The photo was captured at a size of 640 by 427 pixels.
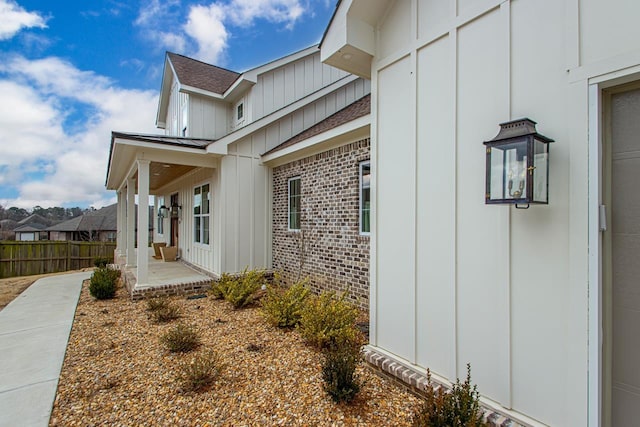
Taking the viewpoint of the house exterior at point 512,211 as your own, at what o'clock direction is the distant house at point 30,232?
The distant house is roughly at 2 o'clock from the house exterior.

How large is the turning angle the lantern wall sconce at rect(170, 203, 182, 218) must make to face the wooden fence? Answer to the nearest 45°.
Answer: approximately 45° to its right

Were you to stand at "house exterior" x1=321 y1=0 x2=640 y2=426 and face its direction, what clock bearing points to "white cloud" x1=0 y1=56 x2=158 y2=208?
The white cloud is roughly at 2 o'clock from the house exterior.

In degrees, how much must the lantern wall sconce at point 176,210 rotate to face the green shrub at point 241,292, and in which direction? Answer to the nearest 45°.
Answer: approximately 90° to its left

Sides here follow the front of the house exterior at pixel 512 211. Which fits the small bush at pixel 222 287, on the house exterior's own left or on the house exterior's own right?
on the house exterior's own right

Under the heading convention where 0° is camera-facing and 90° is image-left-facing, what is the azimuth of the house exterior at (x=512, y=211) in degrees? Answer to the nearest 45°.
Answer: approximately 45°

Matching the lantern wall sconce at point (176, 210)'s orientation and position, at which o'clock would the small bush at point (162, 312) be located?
The small bush is roughly at 9 o'clock from the lantern wall sconce.

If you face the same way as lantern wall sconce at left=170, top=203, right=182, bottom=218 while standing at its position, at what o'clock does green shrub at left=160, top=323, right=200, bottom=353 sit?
The green shrub is roughly at 9 o'clock from the lantern wall sconce.

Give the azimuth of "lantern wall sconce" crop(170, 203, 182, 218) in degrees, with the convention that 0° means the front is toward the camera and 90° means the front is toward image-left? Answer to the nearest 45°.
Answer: approximately 90°

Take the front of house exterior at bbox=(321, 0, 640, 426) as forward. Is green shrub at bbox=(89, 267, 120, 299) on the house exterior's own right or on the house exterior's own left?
on the house exterior's own right
